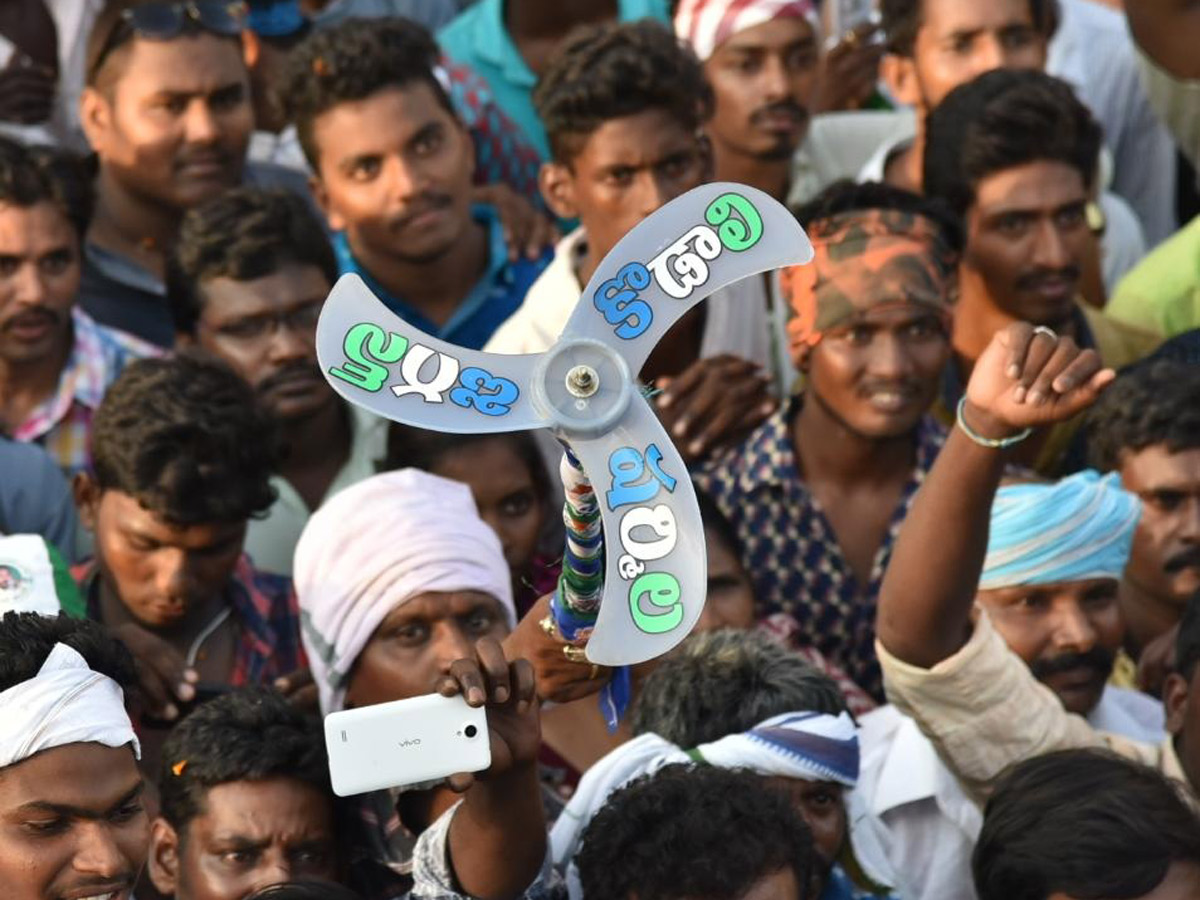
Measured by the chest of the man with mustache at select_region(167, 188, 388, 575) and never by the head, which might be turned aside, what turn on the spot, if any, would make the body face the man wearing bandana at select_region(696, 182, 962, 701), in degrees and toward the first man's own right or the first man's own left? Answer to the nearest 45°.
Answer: approximately 45° to the first man's own left

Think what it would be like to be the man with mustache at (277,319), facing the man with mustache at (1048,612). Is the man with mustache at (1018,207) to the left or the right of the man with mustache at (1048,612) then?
left

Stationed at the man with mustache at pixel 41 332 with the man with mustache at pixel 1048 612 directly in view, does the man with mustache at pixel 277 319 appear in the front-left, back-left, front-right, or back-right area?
front-left

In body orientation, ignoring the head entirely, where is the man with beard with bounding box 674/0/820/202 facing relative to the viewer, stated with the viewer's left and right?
facing the viewer and to the right of the viewer

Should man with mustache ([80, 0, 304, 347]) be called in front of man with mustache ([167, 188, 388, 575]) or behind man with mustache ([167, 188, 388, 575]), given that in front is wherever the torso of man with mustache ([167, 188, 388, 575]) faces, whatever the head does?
behind
